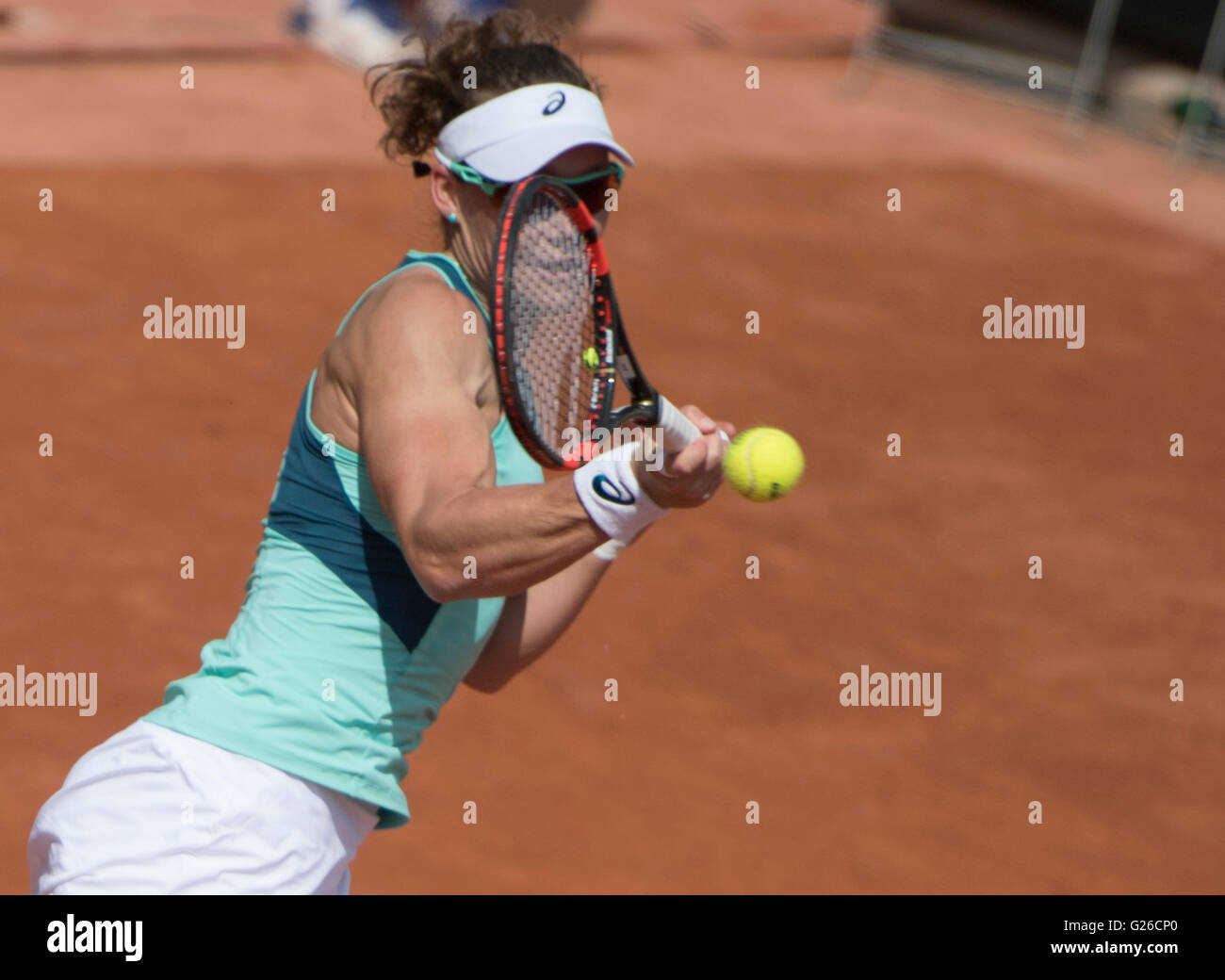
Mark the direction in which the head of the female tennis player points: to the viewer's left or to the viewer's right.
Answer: to the viewer's right

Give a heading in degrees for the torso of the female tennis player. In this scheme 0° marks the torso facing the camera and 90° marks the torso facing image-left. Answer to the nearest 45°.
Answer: approximately 270°

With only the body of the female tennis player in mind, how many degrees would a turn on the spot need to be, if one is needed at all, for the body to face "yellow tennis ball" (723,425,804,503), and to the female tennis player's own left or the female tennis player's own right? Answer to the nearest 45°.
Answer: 0° — they already face it
